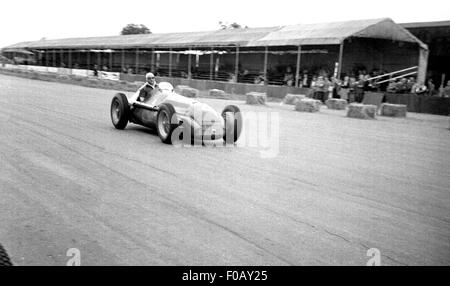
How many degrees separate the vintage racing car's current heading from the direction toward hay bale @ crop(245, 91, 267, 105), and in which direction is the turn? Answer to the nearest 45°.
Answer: approximately 135° to its left

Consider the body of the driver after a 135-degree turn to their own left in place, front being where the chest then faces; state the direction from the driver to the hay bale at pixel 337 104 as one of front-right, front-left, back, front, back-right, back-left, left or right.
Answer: front-right

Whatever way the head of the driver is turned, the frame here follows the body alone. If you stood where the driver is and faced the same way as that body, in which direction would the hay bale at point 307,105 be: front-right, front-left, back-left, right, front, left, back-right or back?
left

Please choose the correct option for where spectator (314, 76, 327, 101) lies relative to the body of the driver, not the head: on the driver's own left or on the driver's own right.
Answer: on the driver's own left

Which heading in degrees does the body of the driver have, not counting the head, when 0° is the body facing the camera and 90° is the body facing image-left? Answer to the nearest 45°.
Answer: approximately 315°

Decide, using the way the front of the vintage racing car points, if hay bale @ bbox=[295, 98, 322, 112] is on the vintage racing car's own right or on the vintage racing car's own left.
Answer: on the vintage racing car's own left

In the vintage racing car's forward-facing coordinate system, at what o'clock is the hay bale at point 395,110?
The hay bale is roughly at 9 o'clock from the vintage racing car.

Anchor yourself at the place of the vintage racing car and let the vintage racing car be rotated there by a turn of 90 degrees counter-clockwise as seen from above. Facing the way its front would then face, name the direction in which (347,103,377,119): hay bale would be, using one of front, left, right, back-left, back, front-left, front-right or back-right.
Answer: front

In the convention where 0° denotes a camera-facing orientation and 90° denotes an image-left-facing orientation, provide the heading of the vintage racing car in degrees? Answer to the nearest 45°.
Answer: approximately 315°

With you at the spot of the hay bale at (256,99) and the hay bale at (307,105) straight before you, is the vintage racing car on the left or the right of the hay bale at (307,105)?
right

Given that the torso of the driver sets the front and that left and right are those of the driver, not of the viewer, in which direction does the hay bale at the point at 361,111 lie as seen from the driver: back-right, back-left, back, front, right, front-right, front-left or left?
left
